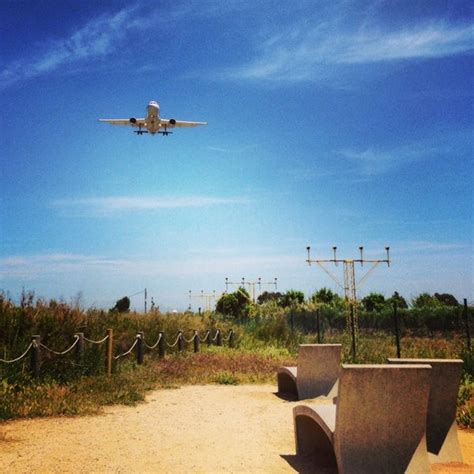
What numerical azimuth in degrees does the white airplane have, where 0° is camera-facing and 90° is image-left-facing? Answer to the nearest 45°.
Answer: approximately 0°

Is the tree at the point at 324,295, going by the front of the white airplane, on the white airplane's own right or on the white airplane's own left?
on the white airplane's own left

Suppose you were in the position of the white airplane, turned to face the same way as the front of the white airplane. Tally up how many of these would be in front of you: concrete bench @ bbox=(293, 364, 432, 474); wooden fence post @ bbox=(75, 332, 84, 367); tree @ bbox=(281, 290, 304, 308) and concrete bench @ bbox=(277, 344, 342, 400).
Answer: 3

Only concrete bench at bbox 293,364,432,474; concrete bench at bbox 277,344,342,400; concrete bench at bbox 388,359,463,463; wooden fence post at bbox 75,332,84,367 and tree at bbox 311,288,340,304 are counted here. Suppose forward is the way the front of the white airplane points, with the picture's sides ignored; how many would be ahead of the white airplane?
4

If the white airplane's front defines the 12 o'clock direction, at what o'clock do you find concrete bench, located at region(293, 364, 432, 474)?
The concrete bench is roughly at 12 o'clock from the white airplane.

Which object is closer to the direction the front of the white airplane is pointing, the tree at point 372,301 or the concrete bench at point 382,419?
the concrete bench

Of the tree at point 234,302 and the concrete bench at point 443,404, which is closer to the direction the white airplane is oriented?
the concrete bench

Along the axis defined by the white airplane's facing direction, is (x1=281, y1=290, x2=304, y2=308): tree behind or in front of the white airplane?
behind

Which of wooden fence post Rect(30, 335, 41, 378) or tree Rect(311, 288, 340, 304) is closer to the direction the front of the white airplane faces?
the wooden fence post

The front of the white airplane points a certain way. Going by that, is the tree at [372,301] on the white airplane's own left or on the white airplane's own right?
on the white airplane's own left

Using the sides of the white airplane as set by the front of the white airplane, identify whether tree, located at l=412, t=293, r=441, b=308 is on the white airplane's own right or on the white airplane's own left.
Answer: on the white airplane's own left

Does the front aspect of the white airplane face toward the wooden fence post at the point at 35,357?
yes
